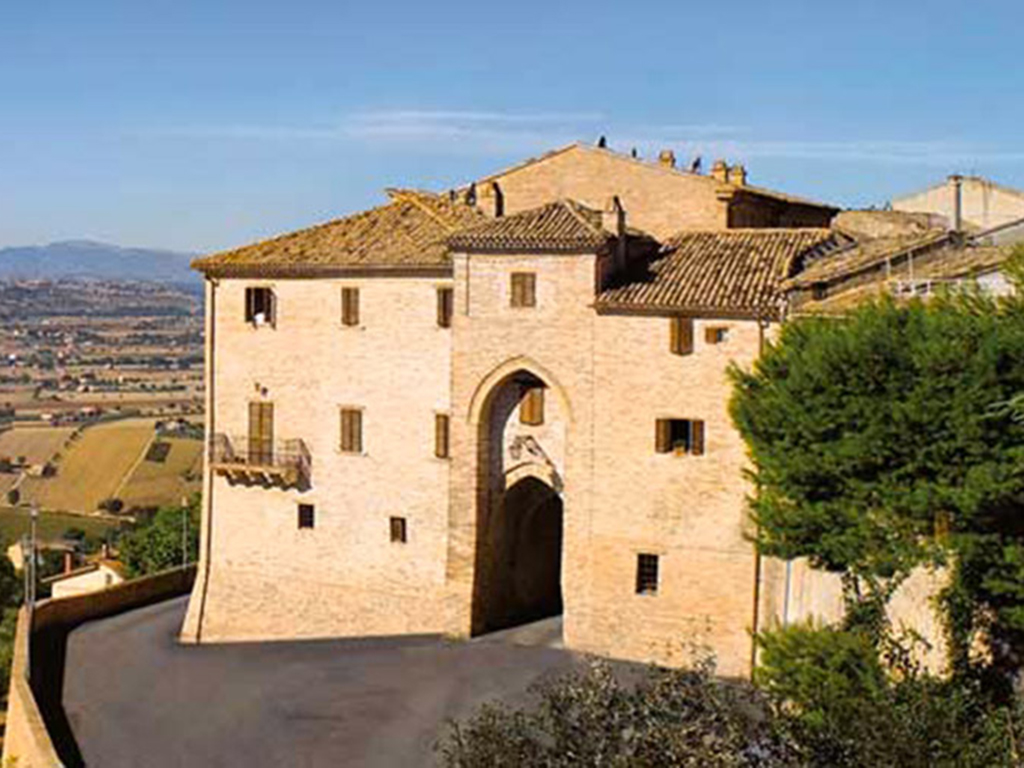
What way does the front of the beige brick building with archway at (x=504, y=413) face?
toward the camera
